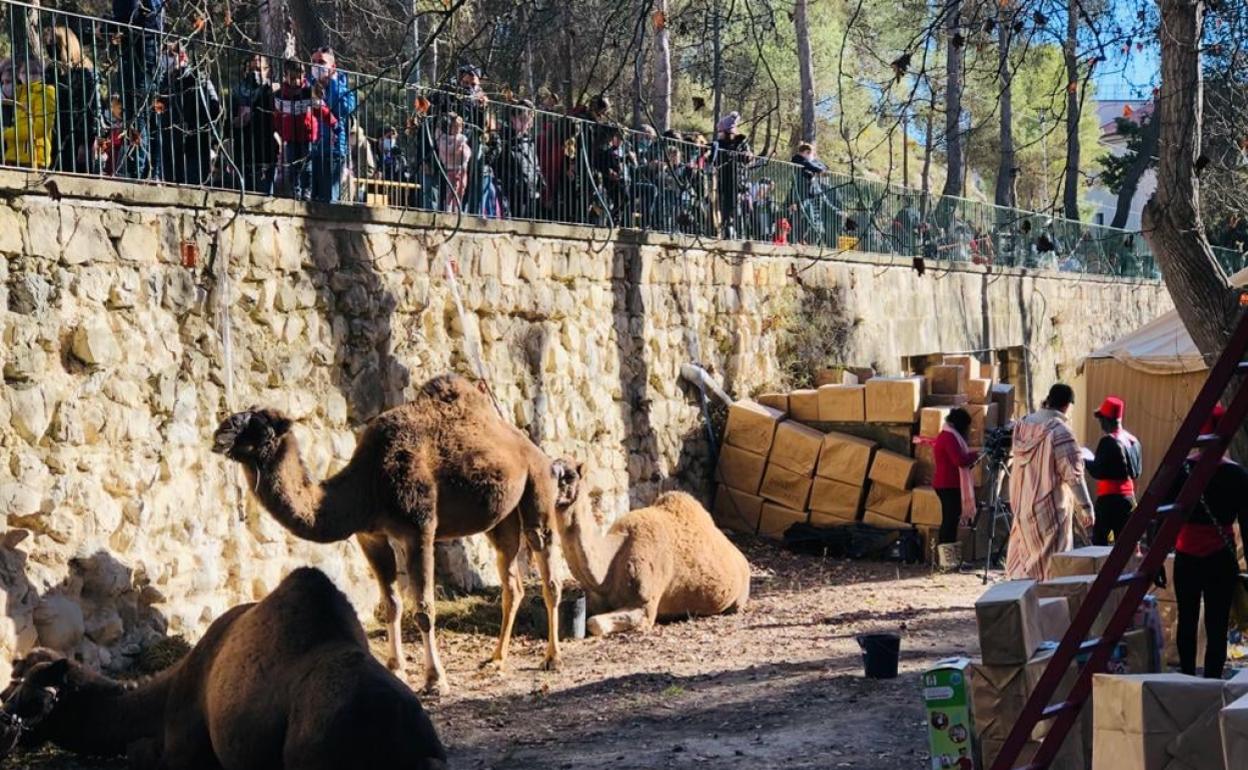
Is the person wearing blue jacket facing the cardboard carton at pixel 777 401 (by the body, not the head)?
no

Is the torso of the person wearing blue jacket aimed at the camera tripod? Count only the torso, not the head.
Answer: no

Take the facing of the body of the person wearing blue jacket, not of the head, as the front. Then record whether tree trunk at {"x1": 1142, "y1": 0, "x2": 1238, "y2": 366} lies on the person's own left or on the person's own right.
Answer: on the person's own left

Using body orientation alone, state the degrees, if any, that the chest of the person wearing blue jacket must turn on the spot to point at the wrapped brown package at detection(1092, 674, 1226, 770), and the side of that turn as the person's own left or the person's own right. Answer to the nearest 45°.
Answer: approximately 45° to the person's own left

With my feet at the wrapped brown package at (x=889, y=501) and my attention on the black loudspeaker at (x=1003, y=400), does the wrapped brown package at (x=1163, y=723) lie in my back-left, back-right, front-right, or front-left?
back-right

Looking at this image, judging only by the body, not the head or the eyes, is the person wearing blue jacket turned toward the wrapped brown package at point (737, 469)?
no

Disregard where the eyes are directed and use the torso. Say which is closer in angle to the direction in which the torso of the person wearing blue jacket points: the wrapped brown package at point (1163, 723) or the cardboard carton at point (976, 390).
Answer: the wrapped brown package
